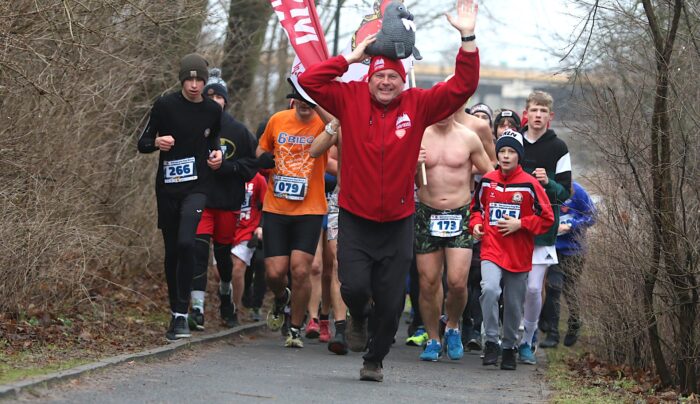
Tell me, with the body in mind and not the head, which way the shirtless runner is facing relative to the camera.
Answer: toward the camera

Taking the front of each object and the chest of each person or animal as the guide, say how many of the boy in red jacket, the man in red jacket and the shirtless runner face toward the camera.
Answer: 3

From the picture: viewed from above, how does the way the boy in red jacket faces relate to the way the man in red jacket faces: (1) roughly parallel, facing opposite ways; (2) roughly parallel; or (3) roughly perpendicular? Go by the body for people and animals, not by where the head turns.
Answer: roughly parallel

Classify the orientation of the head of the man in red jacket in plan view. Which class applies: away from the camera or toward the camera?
toward the camera

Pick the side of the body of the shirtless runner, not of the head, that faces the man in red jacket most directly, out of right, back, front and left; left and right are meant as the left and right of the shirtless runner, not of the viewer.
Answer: front

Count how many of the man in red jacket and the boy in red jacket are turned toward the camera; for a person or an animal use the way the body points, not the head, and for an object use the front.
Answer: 2

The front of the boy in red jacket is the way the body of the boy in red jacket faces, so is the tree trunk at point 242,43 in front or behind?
behind

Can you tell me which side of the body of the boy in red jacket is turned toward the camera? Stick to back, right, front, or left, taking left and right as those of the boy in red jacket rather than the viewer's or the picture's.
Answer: front

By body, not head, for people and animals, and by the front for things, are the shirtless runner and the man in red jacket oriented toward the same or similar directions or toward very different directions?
same or similar directions
